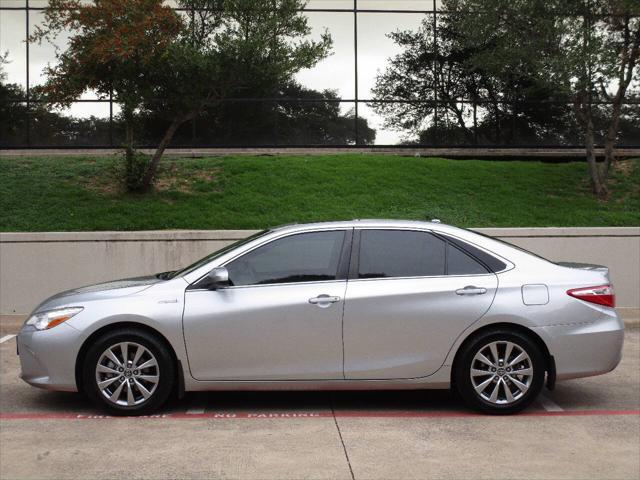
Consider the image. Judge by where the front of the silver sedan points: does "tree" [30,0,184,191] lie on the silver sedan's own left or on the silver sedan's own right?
on the silver sedan's own right

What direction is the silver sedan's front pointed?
to the viewer's left

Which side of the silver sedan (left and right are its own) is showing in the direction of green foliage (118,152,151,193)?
right

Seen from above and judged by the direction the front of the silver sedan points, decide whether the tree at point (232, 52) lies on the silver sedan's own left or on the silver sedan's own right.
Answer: on the silver sedan's own right

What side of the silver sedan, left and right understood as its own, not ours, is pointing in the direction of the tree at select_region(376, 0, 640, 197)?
right
